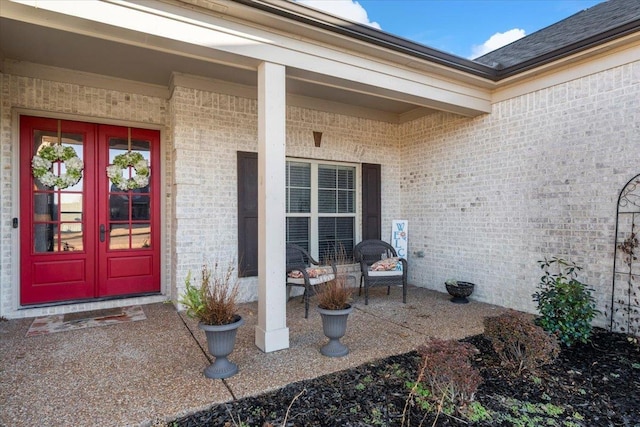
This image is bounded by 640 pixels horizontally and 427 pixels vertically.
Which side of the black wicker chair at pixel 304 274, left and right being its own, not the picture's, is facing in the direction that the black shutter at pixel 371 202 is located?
left

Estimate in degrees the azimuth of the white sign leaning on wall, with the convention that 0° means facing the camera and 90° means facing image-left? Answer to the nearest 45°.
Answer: approximately 0°

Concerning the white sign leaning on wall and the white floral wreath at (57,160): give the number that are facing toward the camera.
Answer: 2

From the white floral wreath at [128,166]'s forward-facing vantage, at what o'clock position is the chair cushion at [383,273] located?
The chair cushion is roughly at 10 o'clock from the white floral wreath.

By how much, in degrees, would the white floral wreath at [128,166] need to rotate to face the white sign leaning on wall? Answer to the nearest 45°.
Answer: approximately 90° to its left

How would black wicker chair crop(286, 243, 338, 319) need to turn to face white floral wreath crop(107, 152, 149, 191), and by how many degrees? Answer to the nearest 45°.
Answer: approximately 135° to its right

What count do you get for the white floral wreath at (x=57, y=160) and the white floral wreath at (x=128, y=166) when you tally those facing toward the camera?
2

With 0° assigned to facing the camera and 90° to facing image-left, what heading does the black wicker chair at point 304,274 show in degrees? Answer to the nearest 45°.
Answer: approximately 315°
